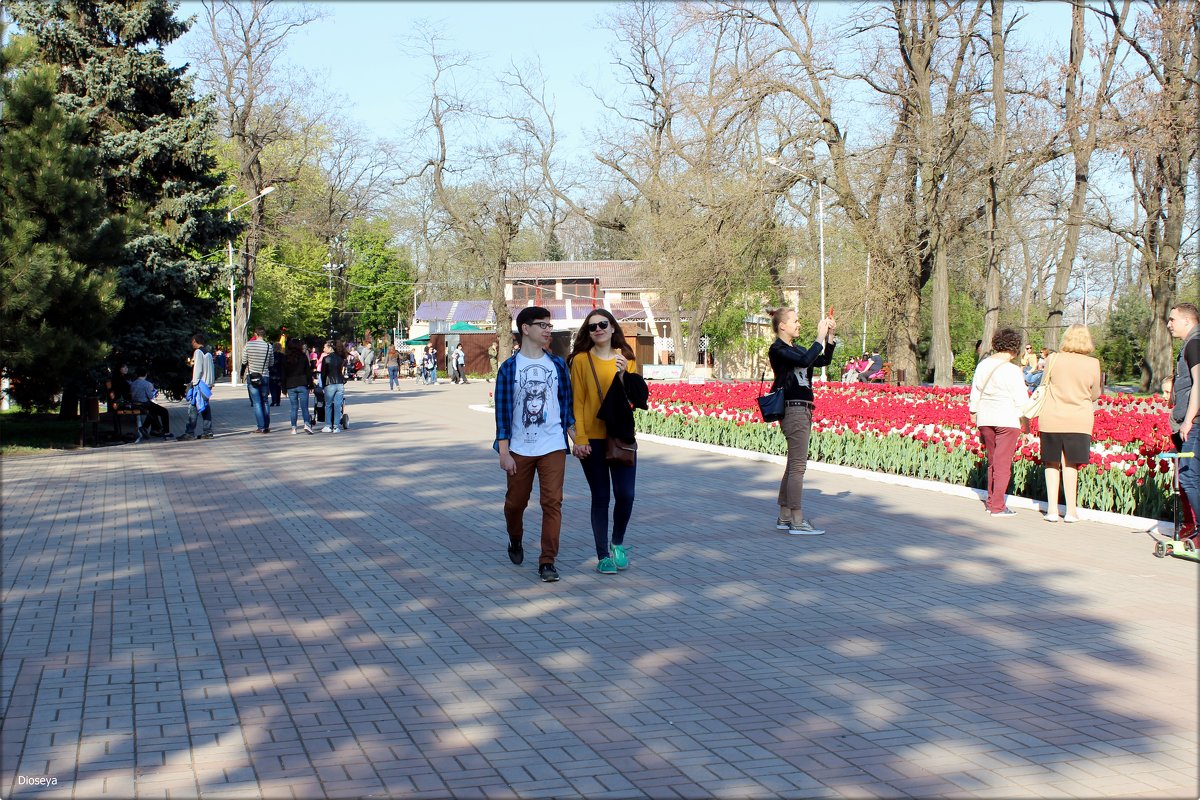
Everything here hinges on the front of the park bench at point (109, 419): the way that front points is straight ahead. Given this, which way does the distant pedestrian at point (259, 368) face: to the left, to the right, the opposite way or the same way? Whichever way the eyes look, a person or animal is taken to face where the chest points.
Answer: to the left

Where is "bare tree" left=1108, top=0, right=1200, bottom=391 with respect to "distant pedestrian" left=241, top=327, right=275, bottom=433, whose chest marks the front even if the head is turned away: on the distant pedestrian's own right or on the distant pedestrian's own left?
on the distant pedestrian's own right

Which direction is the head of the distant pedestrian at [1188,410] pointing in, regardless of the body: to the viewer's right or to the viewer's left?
to the viewer's left

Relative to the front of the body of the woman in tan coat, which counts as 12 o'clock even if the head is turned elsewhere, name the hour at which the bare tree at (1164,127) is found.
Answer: The bare tree is roughly at 12 o'clock from the woman in tan coat.

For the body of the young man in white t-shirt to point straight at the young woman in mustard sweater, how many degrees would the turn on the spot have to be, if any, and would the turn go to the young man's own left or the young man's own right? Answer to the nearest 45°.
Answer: approximately 135° to the young man's own left

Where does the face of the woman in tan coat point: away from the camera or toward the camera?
away from the camera

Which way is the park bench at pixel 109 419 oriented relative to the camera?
to the viewer's right

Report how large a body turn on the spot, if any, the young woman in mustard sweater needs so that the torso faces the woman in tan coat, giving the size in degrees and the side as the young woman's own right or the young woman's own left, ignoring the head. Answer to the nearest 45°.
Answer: approximately 135° to the young woman's own left

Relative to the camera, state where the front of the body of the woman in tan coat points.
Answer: away from the camera

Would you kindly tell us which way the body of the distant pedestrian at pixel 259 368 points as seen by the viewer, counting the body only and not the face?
away from the camera
